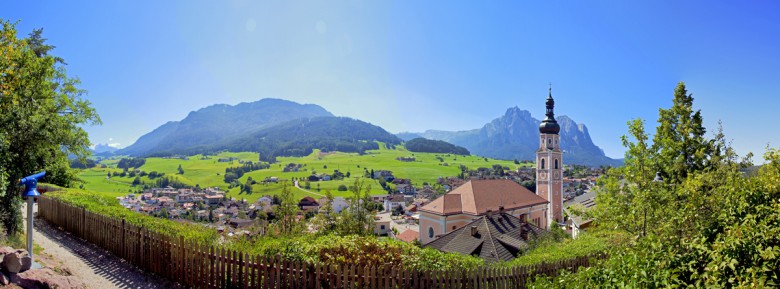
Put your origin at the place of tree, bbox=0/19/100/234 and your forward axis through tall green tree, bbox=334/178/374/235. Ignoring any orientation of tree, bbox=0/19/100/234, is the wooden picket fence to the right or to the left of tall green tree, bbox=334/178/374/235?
right

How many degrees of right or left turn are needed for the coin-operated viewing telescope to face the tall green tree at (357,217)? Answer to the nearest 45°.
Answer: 0° — it already faces it

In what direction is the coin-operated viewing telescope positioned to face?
to the viewer's right

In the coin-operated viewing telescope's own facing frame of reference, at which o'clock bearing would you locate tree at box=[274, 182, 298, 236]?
The tree is roughly at 11 o'clock from the coin-operated viewing telescope.

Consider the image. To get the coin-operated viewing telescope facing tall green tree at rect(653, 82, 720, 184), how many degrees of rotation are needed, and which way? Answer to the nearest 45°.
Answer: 0° — it already faces it

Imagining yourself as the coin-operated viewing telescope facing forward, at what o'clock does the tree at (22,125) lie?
The tree is roughly at 9 o'clock from the coin-operated viewing telescope.
